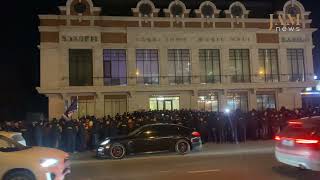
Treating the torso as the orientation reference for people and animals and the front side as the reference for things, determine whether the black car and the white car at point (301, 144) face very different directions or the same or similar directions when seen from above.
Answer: very different directions

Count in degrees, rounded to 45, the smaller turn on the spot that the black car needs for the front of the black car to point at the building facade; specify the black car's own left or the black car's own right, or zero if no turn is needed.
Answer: approximately 90° to the black car's own right

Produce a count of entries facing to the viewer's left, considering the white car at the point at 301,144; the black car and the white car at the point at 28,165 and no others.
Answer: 1

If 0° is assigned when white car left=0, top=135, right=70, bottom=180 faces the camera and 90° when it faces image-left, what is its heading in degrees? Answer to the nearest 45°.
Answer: approximately 315°

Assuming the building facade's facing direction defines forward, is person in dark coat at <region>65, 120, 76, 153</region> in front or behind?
in front

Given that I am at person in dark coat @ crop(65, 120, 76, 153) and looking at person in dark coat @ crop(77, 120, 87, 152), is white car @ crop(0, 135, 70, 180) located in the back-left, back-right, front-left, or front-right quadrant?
back-right

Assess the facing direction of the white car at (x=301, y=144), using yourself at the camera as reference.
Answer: facing away from the viewer and to the right of the viewer

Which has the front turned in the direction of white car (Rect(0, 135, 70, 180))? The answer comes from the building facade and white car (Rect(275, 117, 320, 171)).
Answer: the building facade

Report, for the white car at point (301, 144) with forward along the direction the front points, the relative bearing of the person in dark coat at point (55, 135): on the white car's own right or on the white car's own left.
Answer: on the white car's own left

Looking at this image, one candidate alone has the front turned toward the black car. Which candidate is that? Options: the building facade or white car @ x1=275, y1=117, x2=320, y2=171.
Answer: the building facade

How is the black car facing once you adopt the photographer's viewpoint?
facing to the left of the viewer

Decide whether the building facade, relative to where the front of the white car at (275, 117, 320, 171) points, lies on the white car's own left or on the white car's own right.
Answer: on the white car's own left
